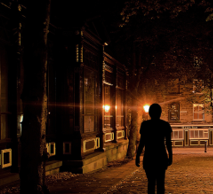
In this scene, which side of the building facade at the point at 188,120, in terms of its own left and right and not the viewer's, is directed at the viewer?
front

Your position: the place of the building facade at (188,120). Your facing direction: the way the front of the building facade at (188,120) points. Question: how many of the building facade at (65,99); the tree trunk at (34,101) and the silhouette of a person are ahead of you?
3

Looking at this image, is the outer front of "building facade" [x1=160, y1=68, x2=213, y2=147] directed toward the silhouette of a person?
yes

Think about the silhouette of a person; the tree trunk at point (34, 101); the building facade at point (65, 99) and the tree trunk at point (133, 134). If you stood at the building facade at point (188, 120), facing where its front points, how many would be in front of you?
4

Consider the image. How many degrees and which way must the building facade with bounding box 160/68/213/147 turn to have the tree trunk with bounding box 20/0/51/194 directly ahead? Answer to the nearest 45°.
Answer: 0° — it already faces it

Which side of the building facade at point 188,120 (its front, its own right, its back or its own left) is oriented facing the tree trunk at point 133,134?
front

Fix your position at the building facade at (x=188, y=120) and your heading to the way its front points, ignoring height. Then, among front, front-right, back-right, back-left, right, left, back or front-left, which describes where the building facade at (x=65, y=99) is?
front
